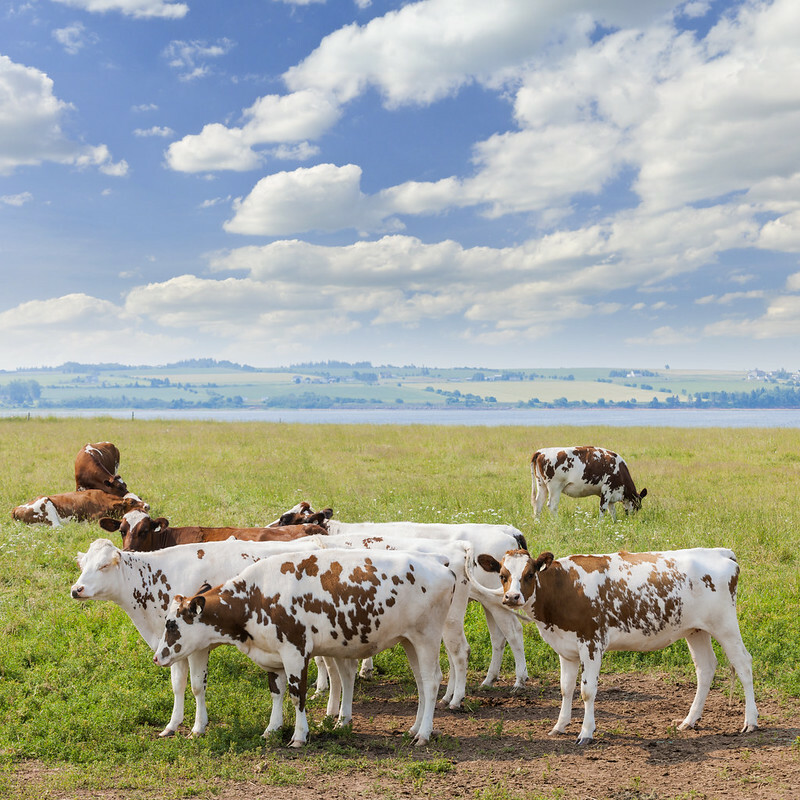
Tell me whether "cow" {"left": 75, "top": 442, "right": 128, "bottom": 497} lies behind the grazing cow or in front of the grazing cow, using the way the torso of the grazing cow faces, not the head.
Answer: behind

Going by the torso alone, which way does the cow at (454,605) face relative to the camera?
to the viewer's left

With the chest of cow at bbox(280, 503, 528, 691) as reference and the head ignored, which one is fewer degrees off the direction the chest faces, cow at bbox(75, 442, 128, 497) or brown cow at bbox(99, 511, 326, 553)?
the brown cow

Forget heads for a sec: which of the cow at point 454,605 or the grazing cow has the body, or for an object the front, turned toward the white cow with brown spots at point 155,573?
the cow

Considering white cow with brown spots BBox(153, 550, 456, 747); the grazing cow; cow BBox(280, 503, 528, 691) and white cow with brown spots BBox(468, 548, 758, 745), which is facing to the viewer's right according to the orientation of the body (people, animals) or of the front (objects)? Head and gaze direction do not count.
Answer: the grazing cow

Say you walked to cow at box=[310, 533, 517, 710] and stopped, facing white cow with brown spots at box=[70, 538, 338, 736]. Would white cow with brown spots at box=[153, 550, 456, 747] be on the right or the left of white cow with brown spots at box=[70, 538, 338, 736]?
left

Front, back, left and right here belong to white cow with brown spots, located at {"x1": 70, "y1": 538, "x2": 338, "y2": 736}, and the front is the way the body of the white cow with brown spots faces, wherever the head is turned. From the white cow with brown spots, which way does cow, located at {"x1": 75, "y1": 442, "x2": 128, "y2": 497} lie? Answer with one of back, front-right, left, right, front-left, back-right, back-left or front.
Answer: right

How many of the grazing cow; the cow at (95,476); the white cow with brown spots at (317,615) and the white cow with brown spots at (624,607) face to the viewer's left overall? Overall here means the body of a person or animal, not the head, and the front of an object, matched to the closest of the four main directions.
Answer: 2

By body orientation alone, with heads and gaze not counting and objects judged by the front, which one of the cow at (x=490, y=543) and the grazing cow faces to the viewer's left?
the cow

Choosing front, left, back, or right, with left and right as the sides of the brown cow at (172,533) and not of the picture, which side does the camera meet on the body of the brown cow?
left

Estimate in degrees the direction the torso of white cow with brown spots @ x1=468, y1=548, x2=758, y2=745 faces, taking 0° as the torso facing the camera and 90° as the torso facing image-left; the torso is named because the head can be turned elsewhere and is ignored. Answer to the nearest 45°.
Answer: approximately 90°

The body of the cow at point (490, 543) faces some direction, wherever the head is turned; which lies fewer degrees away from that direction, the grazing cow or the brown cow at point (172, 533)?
the brown cow

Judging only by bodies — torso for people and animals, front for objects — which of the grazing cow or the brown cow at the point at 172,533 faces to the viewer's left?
the brown cow

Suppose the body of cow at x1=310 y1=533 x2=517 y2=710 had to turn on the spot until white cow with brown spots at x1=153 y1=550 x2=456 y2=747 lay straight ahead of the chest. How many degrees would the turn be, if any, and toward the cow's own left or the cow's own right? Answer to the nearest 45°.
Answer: approximately 45° to the cow's own left

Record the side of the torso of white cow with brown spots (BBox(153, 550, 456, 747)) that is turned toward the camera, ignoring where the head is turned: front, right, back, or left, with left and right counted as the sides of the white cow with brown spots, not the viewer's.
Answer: left

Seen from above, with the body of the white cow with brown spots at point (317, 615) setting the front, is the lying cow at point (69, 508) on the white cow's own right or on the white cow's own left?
on the white cow's own right

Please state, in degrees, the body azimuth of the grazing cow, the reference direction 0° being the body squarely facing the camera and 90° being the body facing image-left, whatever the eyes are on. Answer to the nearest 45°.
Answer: approximately 270°

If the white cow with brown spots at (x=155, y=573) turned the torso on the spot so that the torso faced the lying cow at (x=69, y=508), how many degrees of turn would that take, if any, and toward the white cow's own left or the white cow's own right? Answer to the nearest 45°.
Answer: approximately 90° to the white cow's own right

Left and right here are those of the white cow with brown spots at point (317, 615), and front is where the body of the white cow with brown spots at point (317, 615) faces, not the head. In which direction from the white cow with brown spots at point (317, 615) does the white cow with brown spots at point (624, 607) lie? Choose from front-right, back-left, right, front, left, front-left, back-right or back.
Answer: back
